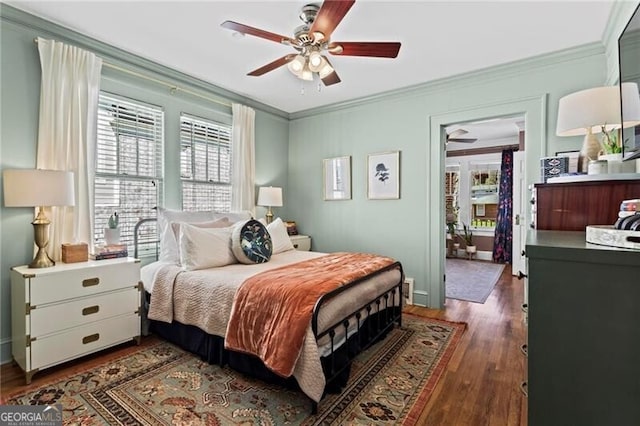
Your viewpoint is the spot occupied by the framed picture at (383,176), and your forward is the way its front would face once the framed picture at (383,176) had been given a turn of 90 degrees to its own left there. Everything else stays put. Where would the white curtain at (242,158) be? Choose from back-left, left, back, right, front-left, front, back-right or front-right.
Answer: back-right

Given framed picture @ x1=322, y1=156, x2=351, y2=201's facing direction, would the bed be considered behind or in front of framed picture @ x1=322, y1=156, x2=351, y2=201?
in front

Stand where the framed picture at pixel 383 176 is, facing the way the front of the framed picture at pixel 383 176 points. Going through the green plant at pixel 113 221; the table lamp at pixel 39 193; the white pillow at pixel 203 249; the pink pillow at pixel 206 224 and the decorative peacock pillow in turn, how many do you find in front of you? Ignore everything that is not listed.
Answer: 5

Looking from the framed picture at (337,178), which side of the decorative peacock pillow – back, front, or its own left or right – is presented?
left

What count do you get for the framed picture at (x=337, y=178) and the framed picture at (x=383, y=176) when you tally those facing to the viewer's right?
0

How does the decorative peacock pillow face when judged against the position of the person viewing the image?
facing the viewer and to the right of the viewer

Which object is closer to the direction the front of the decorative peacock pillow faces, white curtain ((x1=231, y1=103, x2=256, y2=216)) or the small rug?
the small rug

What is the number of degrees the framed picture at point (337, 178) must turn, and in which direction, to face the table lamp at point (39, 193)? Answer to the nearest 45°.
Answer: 0° — it already faces it

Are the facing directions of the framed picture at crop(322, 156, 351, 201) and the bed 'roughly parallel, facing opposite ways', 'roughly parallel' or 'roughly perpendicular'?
roughly perpendicular

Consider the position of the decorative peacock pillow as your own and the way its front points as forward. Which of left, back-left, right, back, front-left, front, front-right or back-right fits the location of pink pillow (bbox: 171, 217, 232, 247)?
back

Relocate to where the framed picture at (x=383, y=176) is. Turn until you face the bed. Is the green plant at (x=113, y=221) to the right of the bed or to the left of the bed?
right

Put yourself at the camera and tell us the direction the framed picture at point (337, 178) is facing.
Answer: facing the viewer and to the left of the viewer
